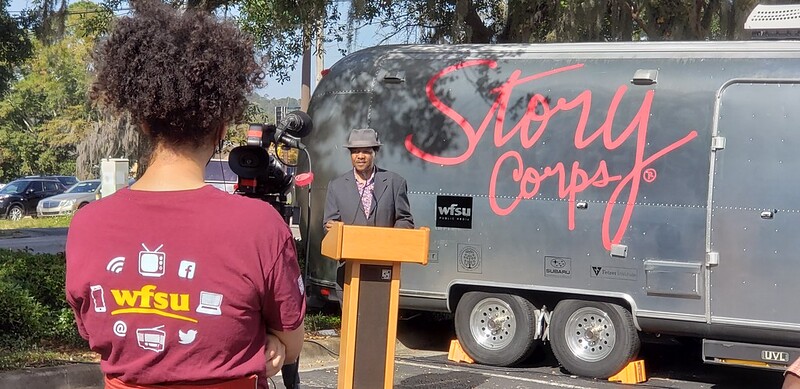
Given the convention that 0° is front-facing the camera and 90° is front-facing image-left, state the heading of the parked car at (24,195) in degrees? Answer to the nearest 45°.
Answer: approximately 45°

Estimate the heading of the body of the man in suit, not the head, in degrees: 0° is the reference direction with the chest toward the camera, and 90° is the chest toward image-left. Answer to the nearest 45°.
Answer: approximately 0°

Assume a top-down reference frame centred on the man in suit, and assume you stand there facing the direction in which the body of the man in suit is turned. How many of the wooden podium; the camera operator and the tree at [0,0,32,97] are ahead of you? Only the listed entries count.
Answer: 2

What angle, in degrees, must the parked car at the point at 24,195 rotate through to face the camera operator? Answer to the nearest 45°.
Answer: approximately 45° to its left

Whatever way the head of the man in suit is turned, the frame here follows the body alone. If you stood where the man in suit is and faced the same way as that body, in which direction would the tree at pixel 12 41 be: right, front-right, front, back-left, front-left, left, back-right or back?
back-right

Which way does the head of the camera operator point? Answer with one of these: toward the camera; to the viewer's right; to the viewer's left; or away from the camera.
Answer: away from the camera
